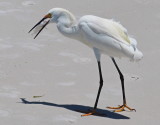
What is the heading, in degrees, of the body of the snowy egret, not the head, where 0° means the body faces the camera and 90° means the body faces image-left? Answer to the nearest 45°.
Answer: approximately 90°
